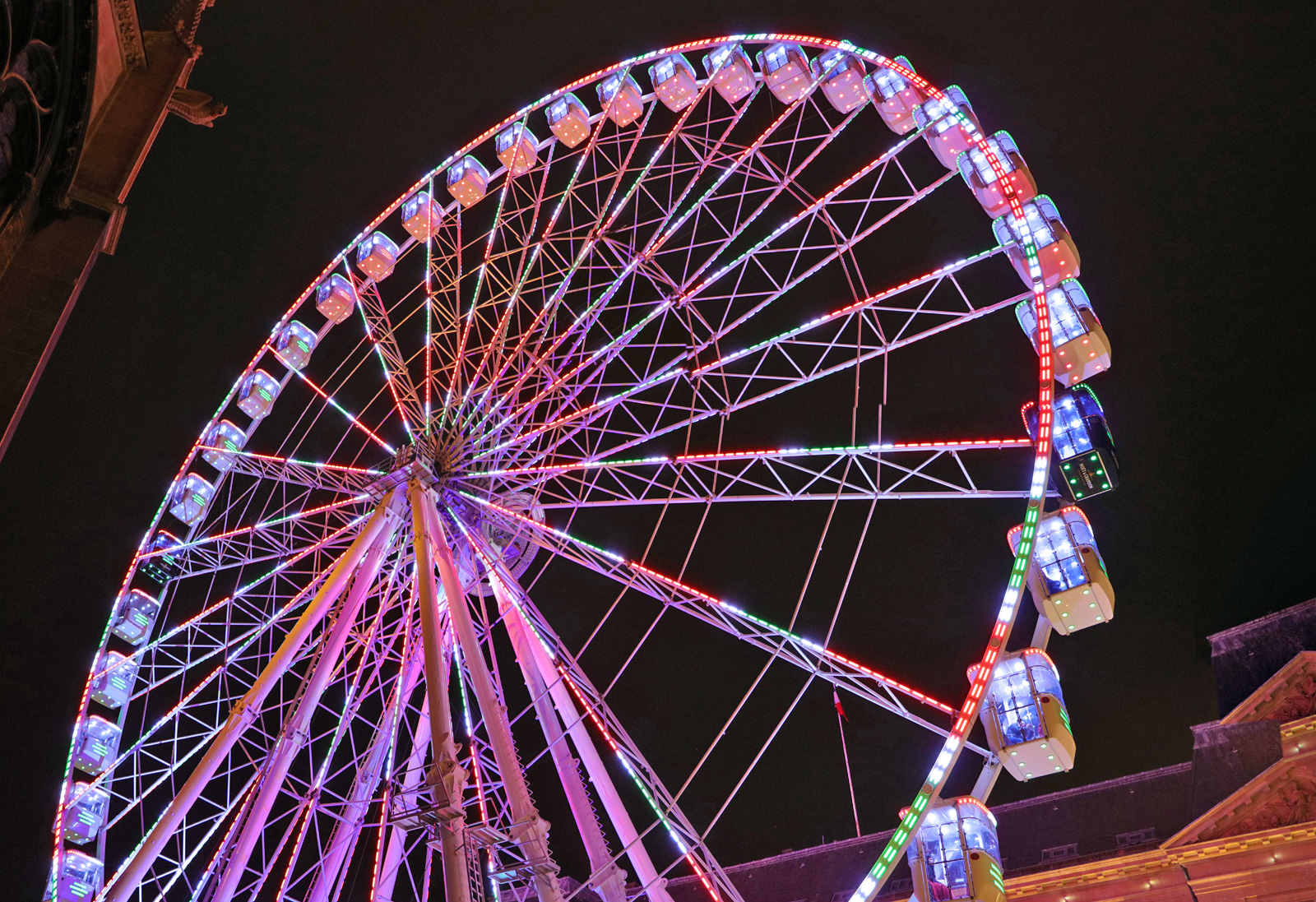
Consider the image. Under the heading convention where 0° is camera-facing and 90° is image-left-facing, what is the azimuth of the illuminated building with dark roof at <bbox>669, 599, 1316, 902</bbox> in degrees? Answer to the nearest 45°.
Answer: approximately 45°
